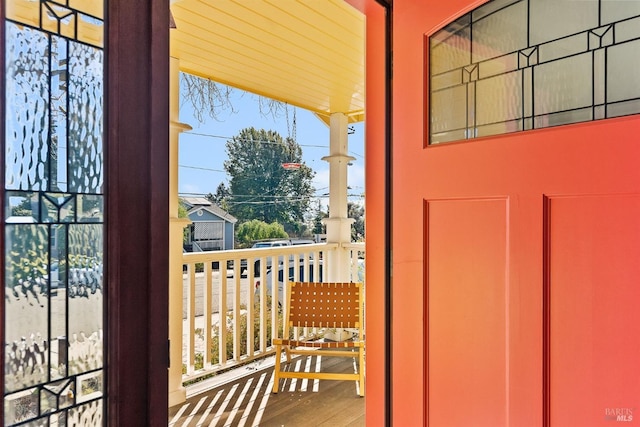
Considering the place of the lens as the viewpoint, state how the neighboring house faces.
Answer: facing the viewer

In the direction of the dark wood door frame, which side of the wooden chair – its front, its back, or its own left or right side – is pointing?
front

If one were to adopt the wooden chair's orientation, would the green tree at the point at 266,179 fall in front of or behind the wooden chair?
behind

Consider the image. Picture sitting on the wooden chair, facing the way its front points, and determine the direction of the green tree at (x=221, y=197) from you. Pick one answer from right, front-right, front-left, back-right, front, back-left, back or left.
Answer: back-right

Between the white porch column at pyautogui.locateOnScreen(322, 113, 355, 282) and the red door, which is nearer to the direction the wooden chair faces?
the red door

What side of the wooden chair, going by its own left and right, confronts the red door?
front

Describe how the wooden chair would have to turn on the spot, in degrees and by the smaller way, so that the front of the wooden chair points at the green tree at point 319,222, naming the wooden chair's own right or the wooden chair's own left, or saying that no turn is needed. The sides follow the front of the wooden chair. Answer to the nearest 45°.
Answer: approximately 180°

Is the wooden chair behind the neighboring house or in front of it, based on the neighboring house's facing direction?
in front

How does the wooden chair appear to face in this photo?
toward the camera

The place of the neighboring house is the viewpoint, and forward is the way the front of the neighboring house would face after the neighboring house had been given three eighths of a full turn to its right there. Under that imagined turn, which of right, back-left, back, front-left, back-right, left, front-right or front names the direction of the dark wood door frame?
back-left

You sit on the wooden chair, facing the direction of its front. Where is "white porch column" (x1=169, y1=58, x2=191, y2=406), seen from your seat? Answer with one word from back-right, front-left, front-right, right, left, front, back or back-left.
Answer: front-right

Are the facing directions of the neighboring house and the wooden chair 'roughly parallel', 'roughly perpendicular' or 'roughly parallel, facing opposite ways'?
roughly parallel

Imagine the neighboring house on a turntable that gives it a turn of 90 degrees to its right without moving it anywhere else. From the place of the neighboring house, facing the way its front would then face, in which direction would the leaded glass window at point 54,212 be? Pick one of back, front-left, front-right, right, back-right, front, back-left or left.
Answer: left

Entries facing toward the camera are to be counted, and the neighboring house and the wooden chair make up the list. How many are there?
2

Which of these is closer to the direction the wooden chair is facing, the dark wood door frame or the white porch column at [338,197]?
the dark wood door frame
